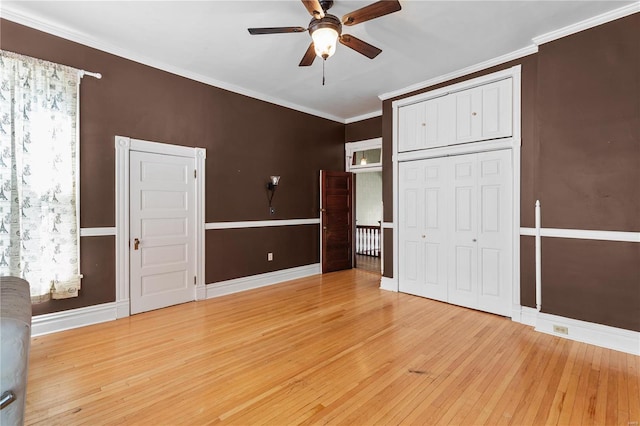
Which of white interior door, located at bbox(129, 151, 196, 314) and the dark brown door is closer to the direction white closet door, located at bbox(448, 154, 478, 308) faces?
the white interior door

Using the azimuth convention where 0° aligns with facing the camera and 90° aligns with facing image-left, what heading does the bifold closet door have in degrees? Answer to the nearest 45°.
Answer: approximately 45°

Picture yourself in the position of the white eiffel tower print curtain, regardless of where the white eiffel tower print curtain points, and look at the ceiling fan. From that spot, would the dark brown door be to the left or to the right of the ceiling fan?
left

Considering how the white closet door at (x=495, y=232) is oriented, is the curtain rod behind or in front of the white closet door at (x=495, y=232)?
in front

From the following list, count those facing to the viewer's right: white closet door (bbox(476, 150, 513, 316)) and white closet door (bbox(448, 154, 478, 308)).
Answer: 0

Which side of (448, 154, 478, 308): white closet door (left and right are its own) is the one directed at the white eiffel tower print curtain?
front
